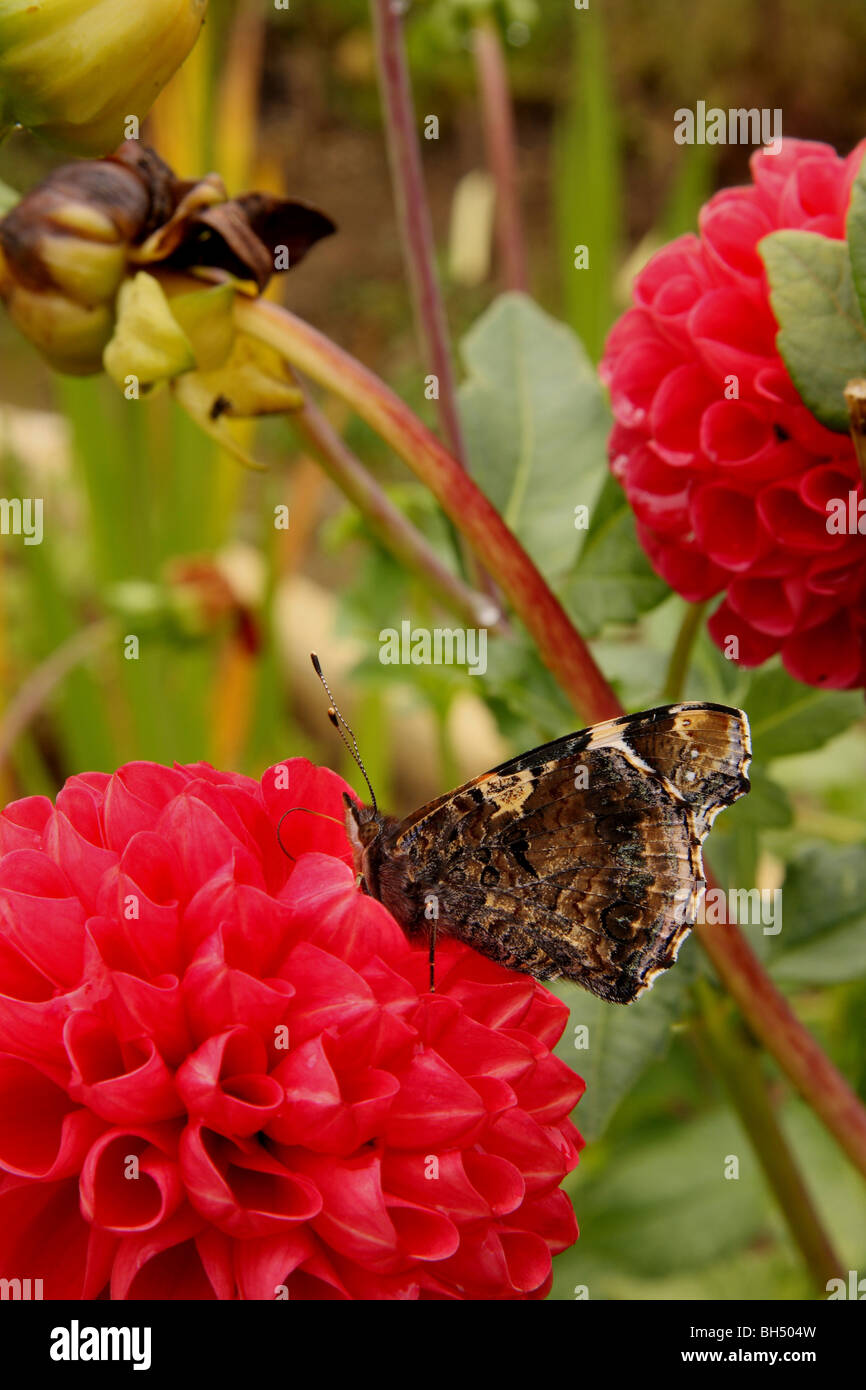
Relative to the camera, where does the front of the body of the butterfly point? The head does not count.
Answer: to the viewer's left
